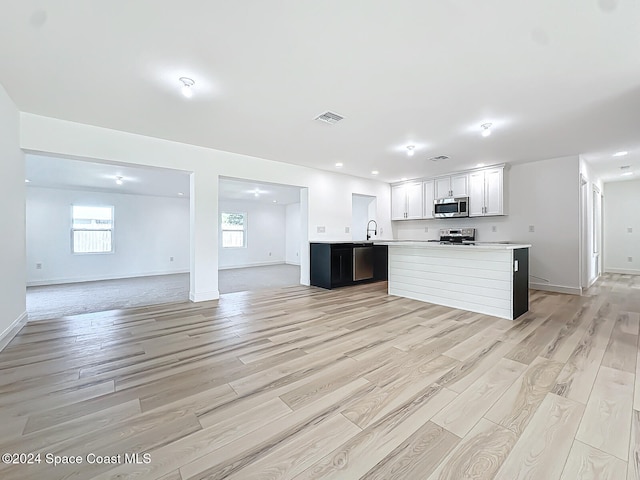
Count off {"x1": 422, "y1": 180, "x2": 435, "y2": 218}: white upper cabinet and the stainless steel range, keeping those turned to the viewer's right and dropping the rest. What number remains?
0

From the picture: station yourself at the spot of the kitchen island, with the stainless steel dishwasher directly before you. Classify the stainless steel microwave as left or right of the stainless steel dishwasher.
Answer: right

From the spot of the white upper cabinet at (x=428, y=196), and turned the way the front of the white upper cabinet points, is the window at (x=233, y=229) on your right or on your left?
on your right

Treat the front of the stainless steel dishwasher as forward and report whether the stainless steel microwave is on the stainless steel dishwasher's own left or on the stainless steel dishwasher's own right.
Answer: on the stainless steel dishwasher's own left

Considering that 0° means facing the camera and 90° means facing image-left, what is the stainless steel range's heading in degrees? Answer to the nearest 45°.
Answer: approximately 45°

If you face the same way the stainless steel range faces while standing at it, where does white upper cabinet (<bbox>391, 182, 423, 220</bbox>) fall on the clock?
The white upper cabinet is roughly at 2 o'clock from the stainless steel range.

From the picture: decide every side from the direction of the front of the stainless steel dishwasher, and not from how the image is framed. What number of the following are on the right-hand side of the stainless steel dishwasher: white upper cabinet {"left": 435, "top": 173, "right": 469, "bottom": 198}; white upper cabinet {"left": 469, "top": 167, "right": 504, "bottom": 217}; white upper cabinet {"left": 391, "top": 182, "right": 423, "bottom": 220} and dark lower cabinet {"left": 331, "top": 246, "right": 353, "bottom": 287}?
1

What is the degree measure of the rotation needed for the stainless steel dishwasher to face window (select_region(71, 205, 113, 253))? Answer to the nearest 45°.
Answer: approximately 135° to its right

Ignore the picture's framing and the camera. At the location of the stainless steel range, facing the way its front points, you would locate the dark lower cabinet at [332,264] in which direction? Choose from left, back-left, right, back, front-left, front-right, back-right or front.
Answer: front

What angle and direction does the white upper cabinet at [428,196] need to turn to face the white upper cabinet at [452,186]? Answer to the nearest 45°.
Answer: approximately 90° to its left
